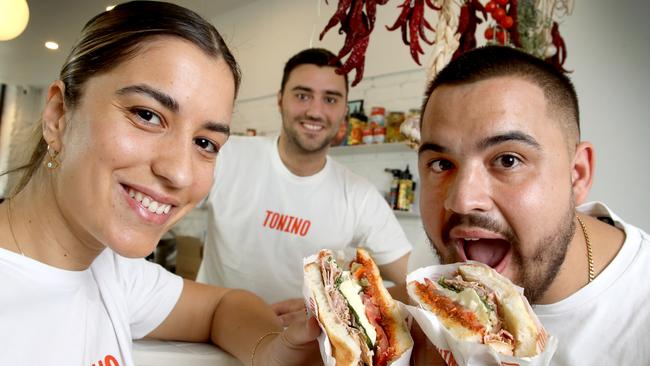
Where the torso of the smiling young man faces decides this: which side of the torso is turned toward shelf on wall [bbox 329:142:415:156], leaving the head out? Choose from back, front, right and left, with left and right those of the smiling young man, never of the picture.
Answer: back

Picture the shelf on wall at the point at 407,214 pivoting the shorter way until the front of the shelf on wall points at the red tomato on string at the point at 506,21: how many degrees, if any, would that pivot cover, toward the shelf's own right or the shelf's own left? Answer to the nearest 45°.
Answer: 0° — it already faces it

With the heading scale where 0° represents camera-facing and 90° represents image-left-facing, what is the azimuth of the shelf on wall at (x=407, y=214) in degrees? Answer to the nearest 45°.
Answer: approximately 0°

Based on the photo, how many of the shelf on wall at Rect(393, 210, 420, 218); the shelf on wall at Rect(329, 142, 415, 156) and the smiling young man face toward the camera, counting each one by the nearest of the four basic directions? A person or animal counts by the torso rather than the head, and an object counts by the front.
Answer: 3

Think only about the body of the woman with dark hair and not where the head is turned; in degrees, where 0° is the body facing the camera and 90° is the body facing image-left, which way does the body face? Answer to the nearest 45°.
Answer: approximately 315°

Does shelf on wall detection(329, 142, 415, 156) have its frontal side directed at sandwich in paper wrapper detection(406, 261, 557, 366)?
yes

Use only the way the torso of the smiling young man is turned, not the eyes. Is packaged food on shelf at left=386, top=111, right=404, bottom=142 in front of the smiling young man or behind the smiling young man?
behind

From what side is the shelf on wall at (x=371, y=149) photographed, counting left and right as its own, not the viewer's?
front

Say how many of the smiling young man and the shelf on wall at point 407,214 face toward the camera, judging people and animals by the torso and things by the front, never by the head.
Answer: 2

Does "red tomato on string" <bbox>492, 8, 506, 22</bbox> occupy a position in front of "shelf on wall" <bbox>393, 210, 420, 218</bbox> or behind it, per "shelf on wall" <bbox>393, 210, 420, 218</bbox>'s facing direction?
in front

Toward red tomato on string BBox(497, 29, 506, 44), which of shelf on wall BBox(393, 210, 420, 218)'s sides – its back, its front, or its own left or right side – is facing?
front

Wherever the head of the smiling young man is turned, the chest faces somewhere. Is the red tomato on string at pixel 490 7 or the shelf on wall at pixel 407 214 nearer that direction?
the red tomato on string

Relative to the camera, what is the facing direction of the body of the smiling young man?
toward the camera

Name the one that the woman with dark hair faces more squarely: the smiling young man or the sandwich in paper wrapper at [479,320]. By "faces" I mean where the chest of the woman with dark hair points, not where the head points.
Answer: the sandwich in paper wrapper

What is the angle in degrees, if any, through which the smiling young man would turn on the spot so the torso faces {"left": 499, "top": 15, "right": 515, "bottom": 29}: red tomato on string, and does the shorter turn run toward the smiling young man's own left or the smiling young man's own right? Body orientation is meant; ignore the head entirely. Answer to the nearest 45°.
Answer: approximately 45° to the smiling young man's own left

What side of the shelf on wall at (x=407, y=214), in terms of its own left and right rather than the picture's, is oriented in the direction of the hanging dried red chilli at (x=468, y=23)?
front

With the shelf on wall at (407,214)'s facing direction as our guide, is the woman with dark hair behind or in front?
in front
